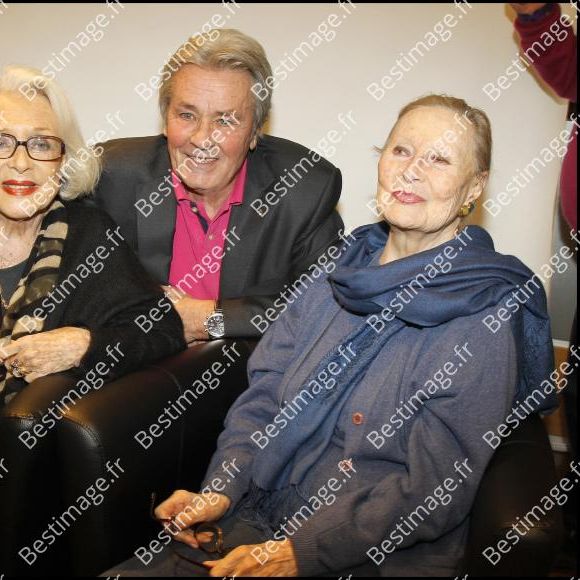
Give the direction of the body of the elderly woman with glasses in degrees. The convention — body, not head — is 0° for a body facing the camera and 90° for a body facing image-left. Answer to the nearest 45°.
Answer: approximately 0°

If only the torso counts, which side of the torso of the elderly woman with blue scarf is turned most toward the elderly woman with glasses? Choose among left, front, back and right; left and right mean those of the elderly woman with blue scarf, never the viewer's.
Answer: right

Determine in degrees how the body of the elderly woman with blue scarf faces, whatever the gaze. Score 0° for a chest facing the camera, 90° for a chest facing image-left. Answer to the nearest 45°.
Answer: approximately 45°

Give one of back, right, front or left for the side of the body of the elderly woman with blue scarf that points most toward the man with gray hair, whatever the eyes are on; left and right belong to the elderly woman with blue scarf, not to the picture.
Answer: right

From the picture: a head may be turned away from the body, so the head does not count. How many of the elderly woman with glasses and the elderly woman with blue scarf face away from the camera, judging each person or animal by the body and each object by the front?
0
